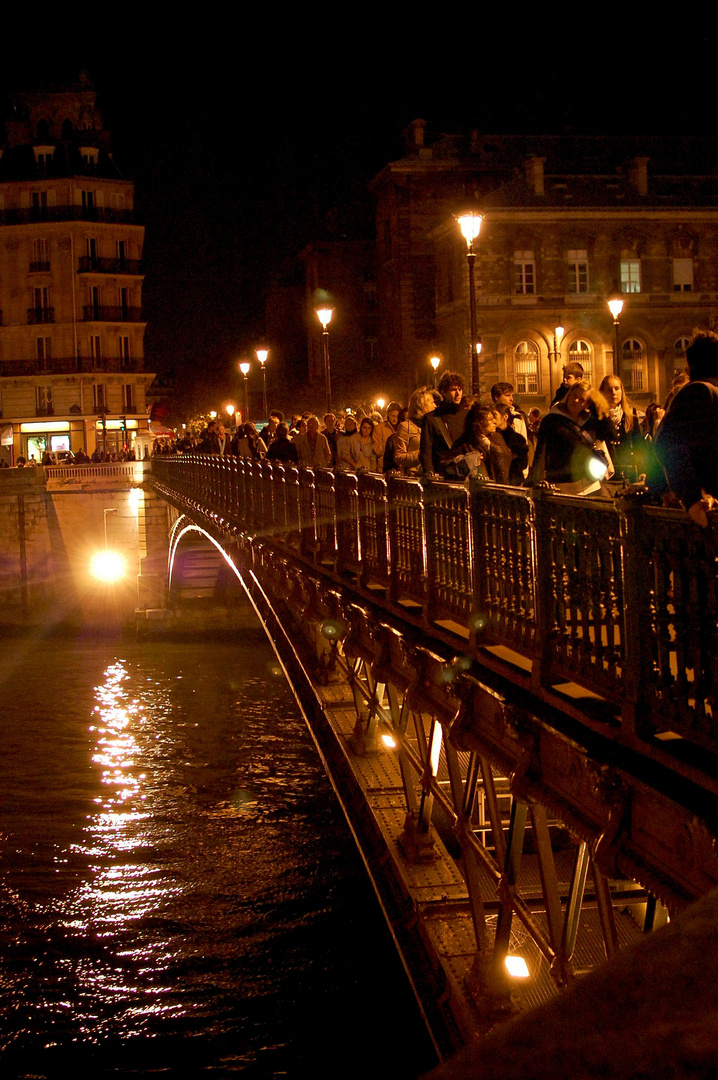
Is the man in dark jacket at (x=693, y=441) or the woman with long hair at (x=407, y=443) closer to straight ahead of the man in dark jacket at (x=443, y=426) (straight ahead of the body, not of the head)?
the man in dark jacket

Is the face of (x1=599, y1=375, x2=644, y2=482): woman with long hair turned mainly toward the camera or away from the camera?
toward the camera

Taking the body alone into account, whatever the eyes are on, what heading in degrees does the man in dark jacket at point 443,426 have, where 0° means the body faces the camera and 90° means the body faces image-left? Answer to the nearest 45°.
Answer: approximately 315°

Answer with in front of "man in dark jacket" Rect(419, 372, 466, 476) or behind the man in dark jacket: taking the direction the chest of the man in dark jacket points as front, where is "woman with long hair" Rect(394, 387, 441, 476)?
behind

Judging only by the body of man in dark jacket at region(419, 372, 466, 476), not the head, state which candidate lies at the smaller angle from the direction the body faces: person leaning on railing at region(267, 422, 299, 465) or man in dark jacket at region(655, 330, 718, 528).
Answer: the man in dark jacket

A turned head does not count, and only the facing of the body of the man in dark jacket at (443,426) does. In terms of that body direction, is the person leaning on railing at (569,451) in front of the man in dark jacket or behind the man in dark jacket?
in front

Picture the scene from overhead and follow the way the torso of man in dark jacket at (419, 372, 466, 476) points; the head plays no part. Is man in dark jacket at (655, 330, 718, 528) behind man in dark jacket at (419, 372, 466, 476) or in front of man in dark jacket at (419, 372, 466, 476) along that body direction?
in front
